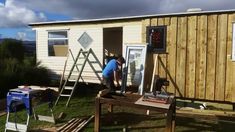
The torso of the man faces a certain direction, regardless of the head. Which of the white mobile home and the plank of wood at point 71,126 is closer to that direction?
the white mobile home

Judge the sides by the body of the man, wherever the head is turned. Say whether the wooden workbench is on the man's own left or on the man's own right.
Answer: on the man's own right

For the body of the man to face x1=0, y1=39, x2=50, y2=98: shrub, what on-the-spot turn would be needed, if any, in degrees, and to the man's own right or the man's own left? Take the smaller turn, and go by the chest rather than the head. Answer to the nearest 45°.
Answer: approximately 135° to the man's own left

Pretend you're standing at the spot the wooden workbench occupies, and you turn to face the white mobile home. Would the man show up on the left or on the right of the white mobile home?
left
